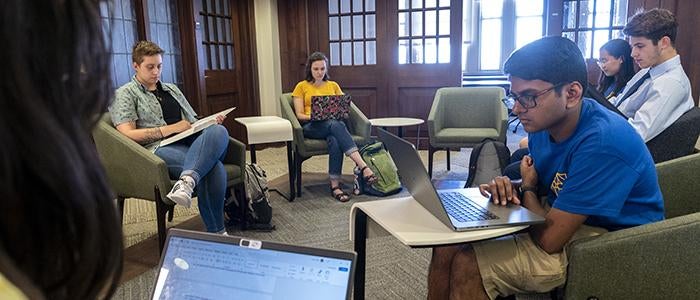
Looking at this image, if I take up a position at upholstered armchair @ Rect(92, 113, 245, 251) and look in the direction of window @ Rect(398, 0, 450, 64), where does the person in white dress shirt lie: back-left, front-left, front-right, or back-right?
front-right

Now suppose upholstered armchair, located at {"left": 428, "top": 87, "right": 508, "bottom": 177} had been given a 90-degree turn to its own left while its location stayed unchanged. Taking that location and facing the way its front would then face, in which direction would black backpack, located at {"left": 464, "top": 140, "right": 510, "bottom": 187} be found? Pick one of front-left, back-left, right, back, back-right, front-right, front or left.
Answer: right

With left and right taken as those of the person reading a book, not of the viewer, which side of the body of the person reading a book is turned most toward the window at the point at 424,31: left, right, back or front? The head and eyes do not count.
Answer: left

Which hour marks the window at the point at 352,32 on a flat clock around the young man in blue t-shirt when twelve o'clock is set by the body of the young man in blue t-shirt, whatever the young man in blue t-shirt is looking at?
The window is roughly at 2 o'clock from the young man in blue t-shirt.

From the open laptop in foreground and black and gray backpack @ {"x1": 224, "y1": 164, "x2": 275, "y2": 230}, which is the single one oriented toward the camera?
the open laptop in foreground

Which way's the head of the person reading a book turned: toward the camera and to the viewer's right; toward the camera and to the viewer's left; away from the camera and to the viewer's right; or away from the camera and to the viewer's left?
toward the camera and to the viewer's right

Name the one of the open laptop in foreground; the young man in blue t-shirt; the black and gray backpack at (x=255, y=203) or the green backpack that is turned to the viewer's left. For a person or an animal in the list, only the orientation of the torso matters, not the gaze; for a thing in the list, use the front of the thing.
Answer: the young man in blue t-shirt

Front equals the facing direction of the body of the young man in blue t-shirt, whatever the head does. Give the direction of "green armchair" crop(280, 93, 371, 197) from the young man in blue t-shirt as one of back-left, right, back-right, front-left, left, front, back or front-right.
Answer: front-right

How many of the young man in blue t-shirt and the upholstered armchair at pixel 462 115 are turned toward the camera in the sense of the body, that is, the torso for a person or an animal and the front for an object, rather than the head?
1

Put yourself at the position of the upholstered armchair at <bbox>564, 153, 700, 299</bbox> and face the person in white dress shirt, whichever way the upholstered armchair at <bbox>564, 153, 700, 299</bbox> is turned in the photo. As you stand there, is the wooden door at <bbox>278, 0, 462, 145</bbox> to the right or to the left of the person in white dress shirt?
left

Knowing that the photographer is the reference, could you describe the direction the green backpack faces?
facing the viewer and to the right of the viewer

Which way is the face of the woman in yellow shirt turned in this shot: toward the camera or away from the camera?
toward the camera

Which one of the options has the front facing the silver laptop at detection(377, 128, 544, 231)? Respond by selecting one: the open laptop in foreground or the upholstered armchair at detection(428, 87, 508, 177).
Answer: the upholstered armchair

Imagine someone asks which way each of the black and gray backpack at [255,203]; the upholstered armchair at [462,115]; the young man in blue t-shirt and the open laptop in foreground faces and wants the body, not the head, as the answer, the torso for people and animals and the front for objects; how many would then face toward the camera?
2

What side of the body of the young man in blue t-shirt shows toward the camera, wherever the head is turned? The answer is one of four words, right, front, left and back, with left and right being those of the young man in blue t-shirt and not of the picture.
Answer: left

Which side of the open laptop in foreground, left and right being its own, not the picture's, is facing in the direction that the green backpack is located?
back
